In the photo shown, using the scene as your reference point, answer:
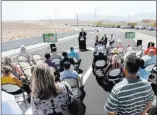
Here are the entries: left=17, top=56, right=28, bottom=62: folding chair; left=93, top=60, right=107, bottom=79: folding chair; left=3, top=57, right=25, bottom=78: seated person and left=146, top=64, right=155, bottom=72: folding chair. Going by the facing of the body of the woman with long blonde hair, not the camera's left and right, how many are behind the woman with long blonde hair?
0

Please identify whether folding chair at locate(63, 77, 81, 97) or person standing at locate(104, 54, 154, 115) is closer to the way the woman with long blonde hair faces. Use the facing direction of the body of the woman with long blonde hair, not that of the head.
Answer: the folding chair

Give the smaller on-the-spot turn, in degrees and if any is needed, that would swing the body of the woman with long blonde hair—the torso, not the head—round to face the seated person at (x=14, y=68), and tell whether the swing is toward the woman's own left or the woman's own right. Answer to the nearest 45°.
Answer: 0° — they already face them

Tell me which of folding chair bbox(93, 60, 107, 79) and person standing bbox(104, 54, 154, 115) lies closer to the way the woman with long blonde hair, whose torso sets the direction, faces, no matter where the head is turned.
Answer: the folding chair

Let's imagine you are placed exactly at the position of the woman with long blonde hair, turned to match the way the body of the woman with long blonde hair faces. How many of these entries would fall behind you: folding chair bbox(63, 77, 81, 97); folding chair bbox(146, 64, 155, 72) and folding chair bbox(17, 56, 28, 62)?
0

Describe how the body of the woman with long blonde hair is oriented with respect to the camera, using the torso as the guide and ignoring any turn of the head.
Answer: away from the camera

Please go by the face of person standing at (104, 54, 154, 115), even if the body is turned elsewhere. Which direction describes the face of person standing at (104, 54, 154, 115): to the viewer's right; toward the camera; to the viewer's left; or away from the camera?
away from the camera

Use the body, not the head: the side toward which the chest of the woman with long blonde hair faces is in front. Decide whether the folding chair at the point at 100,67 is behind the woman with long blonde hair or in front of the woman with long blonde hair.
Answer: in front

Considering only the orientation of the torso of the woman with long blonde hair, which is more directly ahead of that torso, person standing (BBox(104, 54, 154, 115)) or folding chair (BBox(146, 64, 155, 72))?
the folding chair

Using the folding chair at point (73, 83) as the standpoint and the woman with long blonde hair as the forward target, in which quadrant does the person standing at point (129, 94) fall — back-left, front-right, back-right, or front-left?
front-left

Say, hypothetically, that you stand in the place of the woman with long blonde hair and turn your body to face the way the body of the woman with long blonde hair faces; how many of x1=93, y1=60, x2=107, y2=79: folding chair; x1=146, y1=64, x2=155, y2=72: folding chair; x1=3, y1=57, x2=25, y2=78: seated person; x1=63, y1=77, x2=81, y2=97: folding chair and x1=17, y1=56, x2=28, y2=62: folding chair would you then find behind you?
0

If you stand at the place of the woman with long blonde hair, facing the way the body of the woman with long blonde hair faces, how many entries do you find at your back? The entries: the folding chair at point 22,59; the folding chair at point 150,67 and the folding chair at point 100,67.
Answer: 0

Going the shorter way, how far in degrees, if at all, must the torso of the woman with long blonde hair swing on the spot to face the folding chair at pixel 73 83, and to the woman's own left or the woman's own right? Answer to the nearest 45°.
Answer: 0° — they already face it

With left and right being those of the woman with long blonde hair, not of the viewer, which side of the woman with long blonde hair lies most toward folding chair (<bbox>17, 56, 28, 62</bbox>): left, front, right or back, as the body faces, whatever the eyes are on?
front

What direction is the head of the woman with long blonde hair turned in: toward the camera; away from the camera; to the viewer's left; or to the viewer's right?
away from the camera

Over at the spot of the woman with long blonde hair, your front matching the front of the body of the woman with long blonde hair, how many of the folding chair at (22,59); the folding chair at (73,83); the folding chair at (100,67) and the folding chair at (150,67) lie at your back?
0

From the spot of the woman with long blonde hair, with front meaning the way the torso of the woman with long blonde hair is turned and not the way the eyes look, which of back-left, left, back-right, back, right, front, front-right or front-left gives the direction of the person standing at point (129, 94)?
right

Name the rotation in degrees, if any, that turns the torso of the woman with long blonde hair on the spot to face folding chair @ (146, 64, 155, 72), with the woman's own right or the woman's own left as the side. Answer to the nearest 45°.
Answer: approximately 45° to the woman's own right
